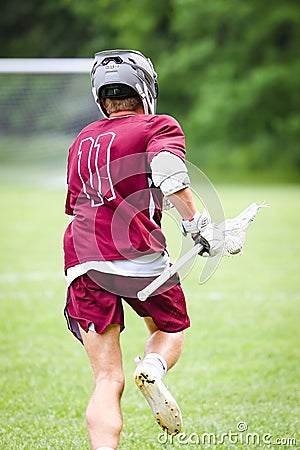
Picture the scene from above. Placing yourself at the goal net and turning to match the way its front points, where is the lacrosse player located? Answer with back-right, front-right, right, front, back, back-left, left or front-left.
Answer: front

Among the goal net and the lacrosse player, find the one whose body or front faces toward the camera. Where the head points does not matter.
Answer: the goal net

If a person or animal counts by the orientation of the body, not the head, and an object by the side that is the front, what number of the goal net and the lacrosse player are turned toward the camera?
1

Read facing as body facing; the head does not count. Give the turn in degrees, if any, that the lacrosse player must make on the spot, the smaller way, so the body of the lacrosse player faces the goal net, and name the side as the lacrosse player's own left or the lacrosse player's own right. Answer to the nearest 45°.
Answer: approximately 45° to the lacrosse player's own left

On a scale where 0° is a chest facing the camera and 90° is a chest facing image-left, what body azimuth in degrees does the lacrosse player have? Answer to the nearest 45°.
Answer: approximately 225°

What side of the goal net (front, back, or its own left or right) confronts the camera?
front
